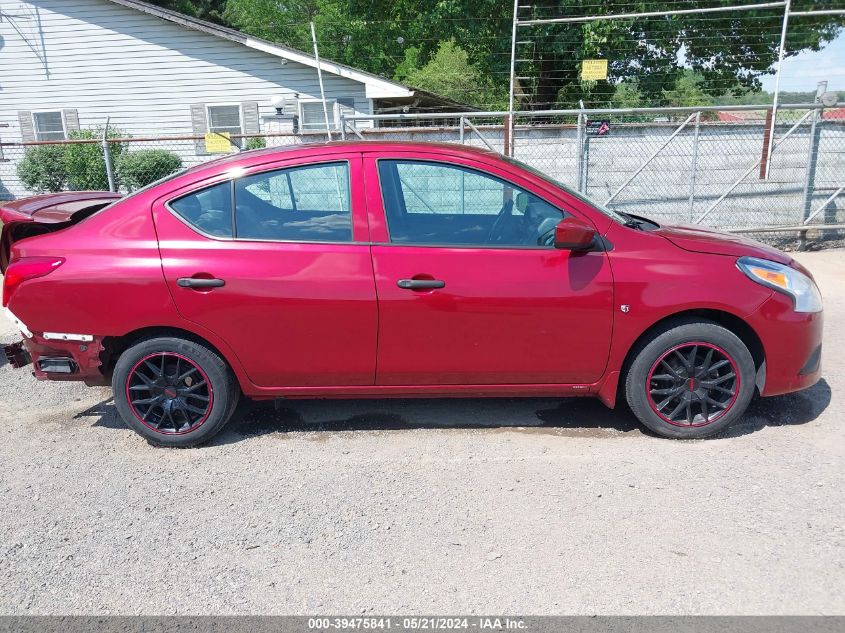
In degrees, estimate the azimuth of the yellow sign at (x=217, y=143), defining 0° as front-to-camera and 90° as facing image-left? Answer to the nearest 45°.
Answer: approximately 0°

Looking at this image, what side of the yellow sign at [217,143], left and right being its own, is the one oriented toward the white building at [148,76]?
back

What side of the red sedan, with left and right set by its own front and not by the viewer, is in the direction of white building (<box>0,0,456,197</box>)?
left

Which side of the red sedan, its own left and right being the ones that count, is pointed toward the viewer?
right

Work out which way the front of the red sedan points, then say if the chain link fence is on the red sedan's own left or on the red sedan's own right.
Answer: on the red sedan's own left

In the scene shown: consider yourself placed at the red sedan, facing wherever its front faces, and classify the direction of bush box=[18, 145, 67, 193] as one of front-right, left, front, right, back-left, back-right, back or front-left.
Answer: back-left

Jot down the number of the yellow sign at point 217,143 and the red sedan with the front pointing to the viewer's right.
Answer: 1

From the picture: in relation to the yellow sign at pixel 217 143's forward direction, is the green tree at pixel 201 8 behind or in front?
behind

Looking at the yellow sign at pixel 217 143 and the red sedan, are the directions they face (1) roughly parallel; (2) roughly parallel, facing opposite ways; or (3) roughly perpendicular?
roughly perpendicular

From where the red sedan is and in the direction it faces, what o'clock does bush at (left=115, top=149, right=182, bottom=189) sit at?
The bush is roughly at 8 o'clock from the red sedan.

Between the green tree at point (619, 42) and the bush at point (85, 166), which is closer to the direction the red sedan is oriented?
the green tree

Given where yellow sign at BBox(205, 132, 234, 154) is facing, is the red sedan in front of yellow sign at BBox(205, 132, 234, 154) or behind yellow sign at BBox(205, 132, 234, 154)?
in front
